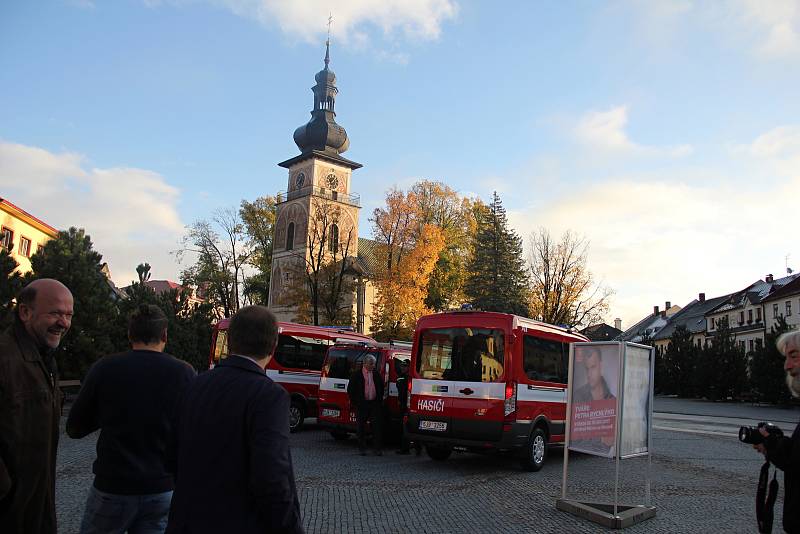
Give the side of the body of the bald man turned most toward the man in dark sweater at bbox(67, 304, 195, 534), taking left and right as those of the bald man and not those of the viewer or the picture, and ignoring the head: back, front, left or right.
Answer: left

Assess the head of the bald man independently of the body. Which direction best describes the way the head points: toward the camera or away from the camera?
toward the camera

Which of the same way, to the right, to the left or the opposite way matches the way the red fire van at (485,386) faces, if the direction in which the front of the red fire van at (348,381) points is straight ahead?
the same way

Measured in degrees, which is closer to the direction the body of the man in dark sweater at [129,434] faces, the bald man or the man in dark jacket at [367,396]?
the man in dark jacket

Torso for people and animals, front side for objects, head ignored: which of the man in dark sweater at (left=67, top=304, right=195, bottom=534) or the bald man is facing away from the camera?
the man in dark sweater

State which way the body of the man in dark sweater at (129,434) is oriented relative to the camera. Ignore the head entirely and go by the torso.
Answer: away from the camera

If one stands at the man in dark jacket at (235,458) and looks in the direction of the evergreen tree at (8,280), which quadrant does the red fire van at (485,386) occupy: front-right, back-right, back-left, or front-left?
front-right

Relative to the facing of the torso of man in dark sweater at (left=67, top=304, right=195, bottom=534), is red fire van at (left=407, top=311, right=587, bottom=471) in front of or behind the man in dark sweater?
in front

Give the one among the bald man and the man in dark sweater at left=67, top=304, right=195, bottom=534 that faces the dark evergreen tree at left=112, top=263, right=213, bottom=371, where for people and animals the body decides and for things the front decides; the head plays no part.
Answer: the man in dark sweater

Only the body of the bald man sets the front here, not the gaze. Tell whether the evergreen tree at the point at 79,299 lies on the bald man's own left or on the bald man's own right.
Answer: on the bald man's own left

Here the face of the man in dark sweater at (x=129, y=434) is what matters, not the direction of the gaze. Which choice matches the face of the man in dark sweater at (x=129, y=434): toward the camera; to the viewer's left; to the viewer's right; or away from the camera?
away from the camera

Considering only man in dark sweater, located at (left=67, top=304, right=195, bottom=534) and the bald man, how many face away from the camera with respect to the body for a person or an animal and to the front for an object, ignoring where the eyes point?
1
